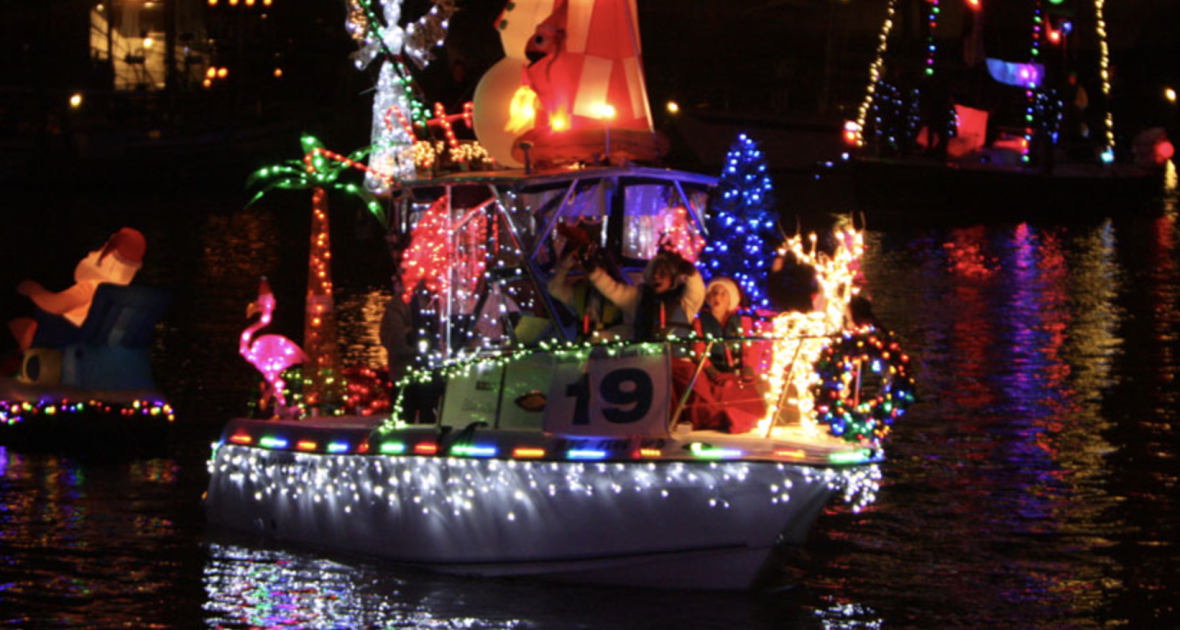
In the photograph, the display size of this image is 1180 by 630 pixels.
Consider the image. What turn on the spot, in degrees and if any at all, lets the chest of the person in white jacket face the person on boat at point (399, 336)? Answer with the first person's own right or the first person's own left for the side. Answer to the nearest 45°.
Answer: approximately 135° to the first person's own right

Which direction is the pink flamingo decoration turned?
to the viewer's left

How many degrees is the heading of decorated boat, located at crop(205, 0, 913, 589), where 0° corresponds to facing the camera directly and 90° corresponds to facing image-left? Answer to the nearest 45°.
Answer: approximately 315°

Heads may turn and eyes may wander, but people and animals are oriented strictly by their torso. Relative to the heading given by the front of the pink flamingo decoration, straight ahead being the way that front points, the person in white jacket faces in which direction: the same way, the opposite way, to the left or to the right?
to the left

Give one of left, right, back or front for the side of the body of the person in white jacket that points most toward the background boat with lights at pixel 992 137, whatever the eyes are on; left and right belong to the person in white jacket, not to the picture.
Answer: back

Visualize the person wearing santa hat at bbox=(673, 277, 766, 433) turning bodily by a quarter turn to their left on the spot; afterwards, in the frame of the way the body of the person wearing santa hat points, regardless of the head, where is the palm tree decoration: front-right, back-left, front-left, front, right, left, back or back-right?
back-left

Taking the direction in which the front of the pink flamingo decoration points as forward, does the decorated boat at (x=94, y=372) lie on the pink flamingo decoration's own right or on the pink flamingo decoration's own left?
on the pink flamingo decoration's own right

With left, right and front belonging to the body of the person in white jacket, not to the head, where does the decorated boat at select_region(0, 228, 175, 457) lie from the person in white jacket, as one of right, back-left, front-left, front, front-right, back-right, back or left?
back-right
